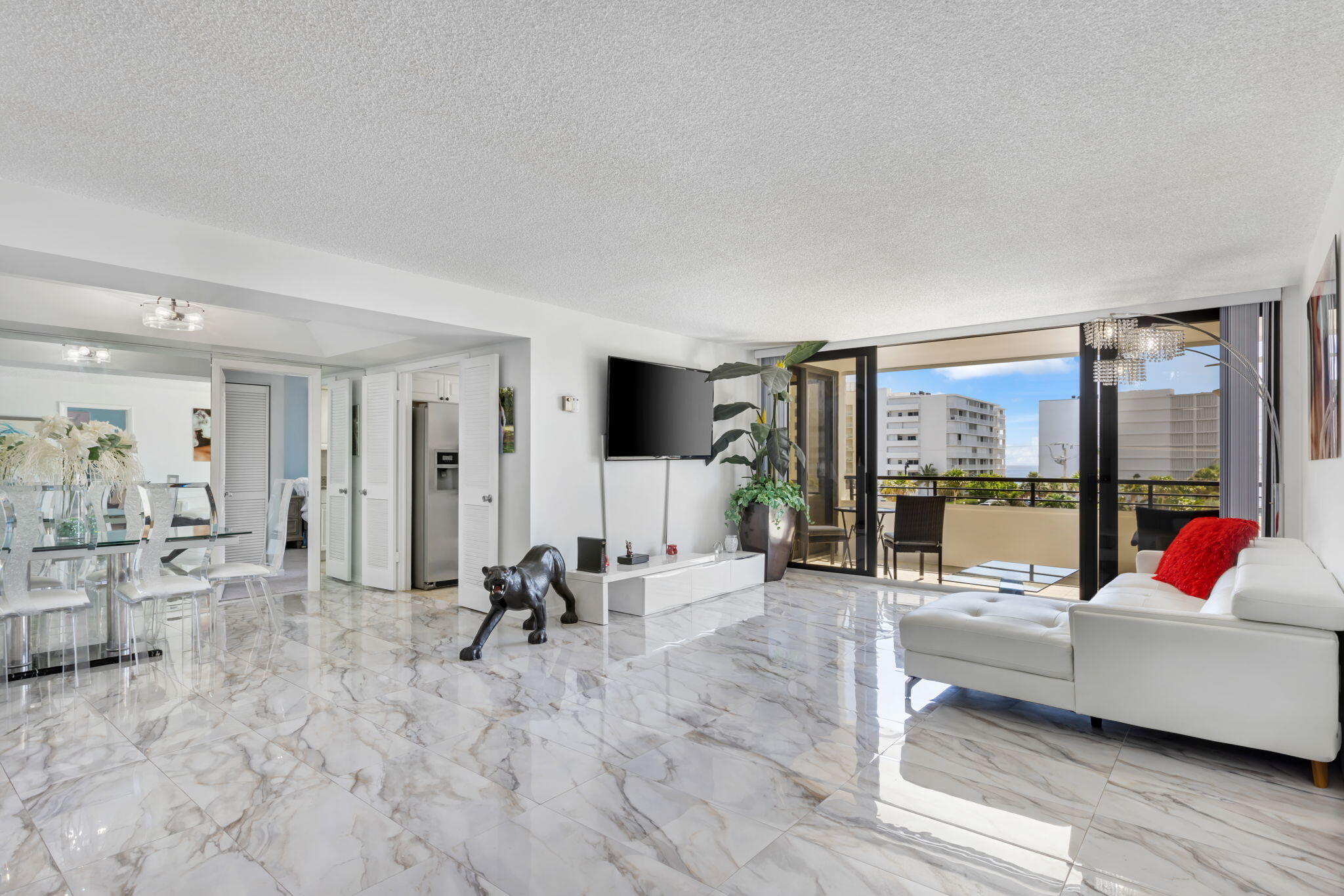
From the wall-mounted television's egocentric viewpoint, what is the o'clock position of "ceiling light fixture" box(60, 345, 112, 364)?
The ceiling light fixture is roughly at 4 o'clock from the wall-mounted television.

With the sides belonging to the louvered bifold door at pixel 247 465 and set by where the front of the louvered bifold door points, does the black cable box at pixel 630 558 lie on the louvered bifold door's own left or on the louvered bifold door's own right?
on the louvered bifold door's own left

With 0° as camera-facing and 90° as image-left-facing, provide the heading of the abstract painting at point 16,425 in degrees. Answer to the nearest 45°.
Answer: approximately 0°

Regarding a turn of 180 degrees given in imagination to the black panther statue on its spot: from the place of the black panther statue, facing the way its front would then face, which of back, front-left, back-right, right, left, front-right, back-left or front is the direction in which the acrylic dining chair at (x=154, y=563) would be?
back-left

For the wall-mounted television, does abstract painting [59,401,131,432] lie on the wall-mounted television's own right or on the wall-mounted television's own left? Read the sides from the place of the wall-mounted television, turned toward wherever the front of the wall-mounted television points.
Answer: on the wall-mounted television's own right

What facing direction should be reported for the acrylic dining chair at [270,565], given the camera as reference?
facing to the left of the viewer

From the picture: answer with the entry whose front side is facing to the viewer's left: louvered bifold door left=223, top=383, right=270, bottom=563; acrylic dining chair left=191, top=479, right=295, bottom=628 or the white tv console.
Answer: the acrylic dining chair

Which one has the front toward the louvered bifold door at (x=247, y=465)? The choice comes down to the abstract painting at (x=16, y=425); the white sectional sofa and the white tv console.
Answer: the white sectional sofa

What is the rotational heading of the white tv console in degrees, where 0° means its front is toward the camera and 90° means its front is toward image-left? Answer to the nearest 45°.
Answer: approximately 315°

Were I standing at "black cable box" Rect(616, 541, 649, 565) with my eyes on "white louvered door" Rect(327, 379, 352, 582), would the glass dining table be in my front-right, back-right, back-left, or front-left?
front-left

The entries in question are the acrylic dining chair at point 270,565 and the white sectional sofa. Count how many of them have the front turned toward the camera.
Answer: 0

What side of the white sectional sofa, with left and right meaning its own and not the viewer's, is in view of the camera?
left

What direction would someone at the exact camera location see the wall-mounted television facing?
facing the viewer and to the right of the viewer

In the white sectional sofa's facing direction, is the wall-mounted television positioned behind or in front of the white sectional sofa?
in front

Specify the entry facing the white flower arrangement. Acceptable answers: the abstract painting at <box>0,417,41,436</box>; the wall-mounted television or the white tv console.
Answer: the abstract painting

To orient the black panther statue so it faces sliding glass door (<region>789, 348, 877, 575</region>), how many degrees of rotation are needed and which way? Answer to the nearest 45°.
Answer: approximately 180°

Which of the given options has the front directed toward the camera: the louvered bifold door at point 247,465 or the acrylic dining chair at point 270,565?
the louvered bifold door

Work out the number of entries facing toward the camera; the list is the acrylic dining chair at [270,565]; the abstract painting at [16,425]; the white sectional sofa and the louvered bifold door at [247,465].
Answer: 2

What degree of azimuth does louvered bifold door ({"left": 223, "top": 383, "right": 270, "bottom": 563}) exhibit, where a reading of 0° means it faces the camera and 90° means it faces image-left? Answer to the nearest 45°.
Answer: approximately 0°

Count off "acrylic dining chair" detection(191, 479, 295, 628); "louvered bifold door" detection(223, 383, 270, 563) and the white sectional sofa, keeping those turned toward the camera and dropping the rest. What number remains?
1
